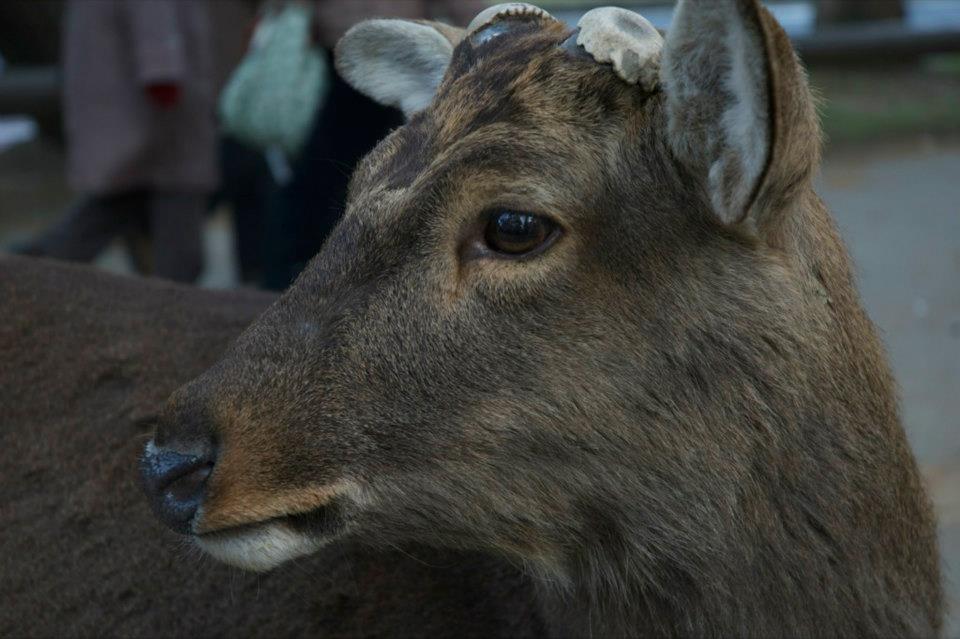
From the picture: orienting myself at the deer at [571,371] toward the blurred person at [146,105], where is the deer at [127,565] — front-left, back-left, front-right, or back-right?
front-left

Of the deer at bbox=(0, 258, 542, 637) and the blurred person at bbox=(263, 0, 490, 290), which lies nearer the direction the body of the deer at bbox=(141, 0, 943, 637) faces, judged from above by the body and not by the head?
the deer

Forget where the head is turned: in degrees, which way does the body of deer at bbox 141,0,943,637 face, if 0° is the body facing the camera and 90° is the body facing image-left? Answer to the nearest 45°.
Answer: approximately 90°

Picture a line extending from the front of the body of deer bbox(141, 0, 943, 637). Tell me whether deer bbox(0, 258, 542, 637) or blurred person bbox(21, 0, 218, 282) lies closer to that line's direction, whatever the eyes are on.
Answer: the deer

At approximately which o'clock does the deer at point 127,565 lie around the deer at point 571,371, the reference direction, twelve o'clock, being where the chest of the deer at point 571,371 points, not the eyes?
the deer at point 127,565 is roughly at 2 o'clock from the deer at point 571,371.

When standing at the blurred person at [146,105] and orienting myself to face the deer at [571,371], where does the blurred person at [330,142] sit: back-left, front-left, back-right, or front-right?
front-left

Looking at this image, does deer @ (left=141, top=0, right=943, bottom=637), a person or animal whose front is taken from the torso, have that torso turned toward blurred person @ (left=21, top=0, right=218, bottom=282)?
no

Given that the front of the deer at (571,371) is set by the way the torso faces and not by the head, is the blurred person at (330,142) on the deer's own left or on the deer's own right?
on the deer's own right
